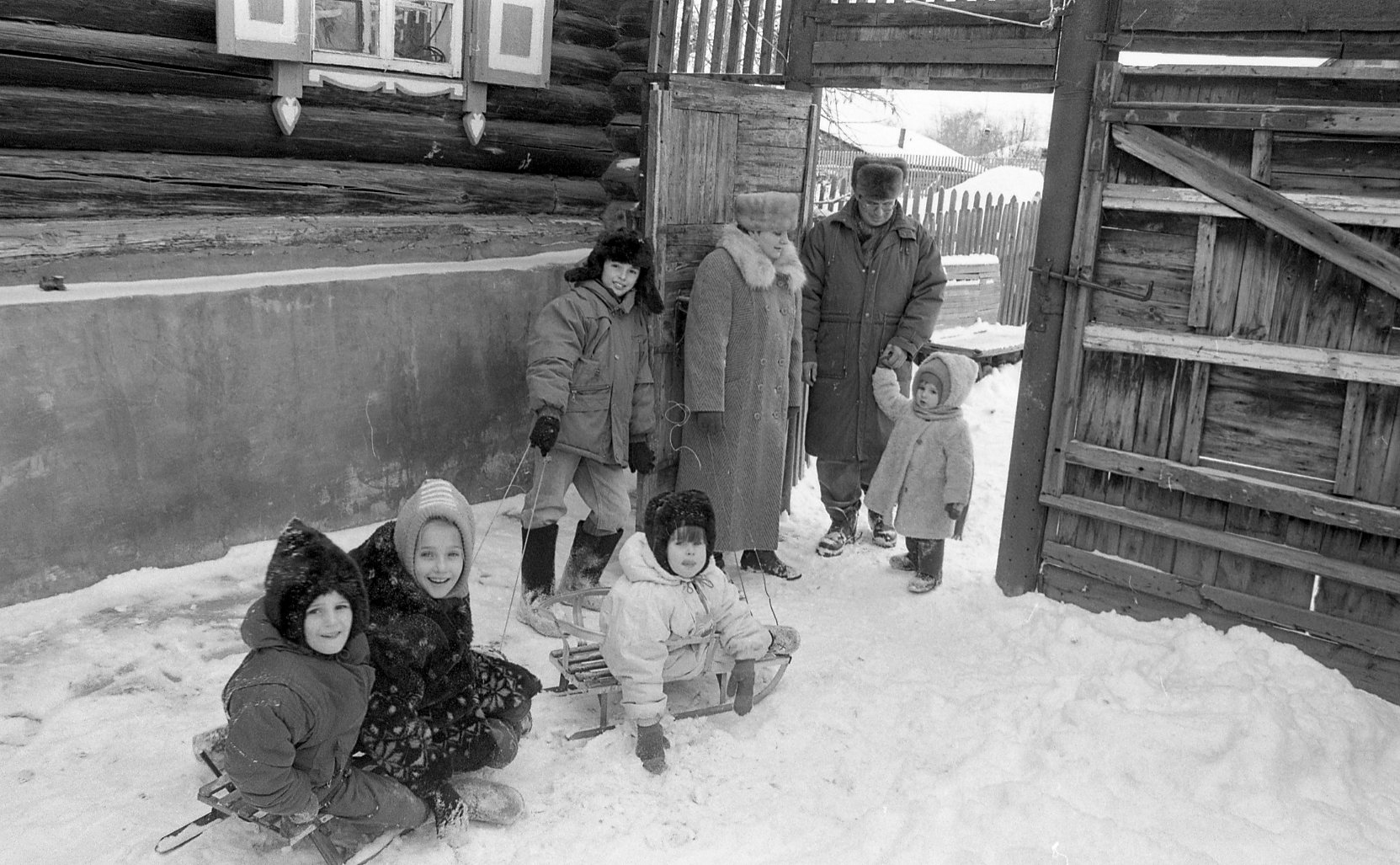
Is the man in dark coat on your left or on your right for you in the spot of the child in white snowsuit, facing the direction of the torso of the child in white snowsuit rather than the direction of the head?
on your left

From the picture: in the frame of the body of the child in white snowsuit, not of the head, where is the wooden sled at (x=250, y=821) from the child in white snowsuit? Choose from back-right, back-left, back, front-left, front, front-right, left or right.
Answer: right

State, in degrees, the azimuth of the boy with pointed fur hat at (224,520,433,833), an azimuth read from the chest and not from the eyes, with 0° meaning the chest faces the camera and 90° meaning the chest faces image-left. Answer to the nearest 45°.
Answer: approximately 315°

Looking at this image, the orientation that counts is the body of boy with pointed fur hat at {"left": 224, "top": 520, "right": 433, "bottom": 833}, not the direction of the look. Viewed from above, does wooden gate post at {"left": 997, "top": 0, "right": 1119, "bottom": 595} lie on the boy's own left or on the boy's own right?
on the boy's own left

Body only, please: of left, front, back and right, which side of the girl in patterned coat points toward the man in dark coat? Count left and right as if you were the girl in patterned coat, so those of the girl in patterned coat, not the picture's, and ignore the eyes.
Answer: left

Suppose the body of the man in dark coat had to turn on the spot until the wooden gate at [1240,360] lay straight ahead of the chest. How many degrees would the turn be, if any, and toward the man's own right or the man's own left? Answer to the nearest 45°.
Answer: approximately 45° to the man's own left

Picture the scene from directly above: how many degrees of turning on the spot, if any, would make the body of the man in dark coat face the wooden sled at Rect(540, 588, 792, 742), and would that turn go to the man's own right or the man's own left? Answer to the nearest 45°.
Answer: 0° — they already face it

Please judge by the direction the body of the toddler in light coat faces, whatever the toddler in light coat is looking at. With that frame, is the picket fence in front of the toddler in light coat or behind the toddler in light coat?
behind
